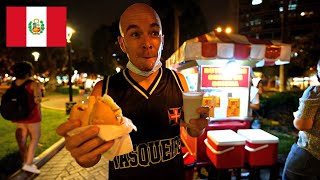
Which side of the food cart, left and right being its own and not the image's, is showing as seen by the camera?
front

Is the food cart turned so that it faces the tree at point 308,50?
no

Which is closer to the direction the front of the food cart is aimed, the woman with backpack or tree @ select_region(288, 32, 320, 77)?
the woman with backpack

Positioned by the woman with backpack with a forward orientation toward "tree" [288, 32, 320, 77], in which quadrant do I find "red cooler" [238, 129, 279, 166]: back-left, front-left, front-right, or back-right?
front-right

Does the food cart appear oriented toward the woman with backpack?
no

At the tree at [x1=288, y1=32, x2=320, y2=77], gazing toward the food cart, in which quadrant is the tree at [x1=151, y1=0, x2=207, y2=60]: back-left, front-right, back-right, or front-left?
front-right

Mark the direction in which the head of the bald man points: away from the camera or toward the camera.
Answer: toward the camera

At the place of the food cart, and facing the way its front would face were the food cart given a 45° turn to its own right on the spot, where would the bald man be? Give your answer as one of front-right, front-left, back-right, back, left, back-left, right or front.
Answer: front-left

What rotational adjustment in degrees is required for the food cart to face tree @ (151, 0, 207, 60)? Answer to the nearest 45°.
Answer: approximately 180°
